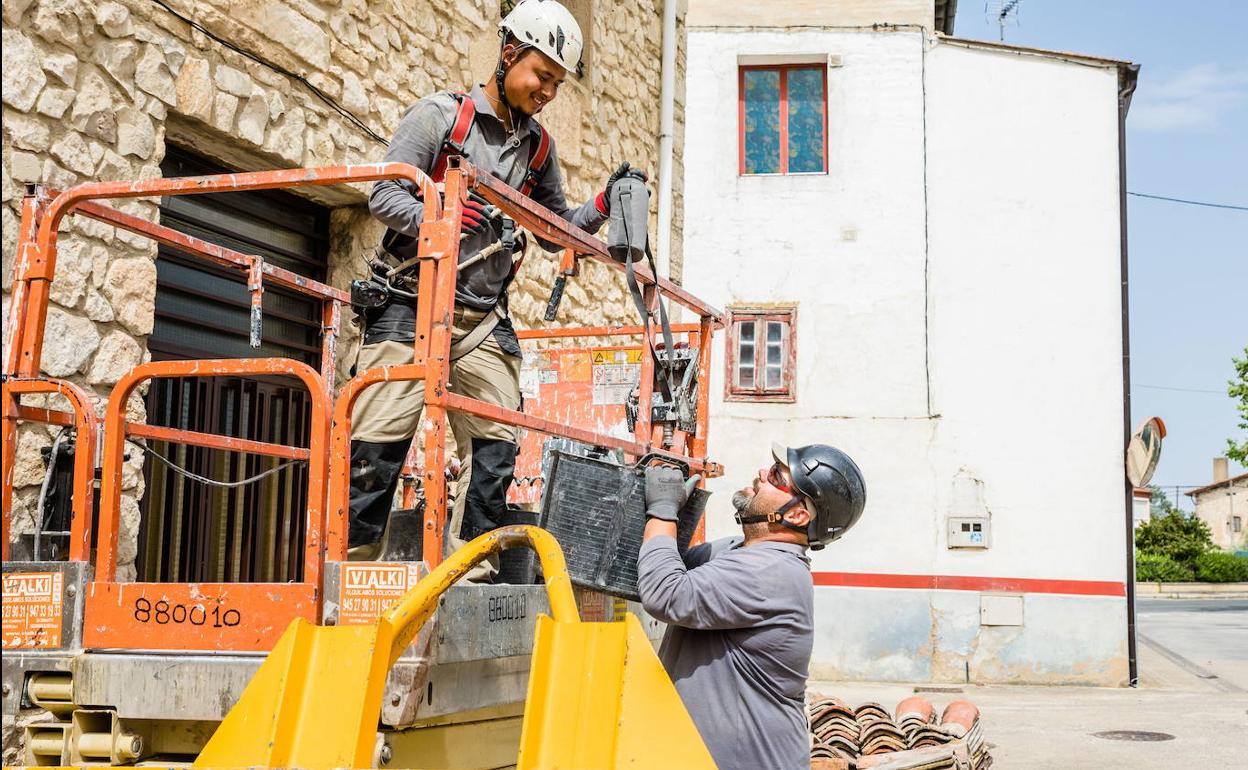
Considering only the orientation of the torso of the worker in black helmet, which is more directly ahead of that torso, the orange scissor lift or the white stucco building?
the orange scissor lift

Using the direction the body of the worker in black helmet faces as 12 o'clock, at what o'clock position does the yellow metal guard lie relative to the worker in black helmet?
The yellow metal guard is roughly at 10 o'clock from the worker in black helmet.

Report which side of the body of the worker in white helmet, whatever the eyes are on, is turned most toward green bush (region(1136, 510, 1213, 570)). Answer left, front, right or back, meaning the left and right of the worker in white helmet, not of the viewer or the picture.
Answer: left

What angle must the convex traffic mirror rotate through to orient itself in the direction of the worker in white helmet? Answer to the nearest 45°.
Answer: approximately 45° to its right

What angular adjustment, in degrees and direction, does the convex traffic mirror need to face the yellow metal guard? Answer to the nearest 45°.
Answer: approximately 45° to its right

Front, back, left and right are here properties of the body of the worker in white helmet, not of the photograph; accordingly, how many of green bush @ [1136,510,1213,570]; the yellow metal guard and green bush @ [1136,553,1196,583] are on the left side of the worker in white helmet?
2

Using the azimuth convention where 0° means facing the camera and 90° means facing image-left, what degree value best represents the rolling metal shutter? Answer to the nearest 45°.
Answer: approximately 315°

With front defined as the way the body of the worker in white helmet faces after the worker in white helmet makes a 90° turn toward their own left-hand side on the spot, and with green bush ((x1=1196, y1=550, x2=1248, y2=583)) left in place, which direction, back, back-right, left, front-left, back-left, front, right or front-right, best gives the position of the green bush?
front

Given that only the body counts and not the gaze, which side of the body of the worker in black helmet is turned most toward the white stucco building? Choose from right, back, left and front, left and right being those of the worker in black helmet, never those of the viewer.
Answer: right

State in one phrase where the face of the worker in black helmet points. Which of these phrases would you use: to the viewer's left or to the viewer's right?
to the viewer's left

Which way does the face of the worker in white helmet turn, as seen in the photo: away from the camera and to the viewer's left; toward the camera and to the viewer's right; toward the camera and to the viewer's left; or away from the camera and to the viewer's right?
toward the camera and to the viewer's right

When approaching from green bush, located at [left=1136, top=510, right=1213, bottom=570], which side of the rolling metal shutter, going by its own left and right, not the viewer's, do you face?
left
